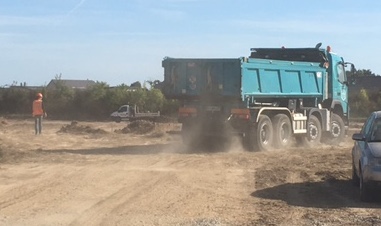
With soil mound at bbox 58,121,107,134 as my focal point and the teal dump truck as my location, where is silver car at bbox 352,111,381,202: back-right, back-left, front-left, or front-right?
back-left

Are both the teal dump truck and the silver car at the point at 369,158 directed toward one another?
no

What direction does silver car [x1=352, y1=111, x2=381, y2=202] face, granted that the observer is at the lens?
facing the viewer and to the right of the viewer

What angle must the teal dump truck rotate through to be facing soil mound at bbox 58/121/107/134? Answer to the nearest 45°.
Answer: approximately 90° to its left

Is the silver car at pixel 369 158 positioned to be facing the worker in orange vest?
no

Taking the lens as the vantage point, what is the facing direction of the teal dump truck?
facing away from the viewer and to the right of the viewer

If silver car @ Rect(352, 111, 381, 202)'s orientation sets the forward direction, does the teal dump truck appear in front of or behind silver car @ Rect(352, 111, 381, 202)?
behind

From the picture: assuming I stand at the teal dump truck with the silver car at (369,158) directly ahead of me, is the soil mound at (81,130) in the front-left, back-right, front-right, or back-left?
back-right
